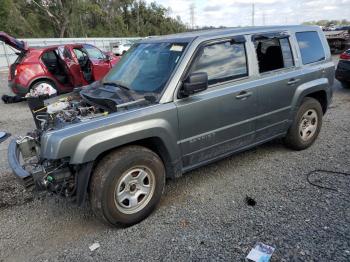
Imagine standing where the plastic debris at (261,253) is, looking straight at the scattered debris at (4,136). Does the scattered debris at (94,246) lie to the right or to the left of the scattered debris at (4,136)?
left

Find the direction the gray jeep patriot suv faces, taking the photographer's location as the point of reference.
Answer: facing the viewer and to the left of the viewer

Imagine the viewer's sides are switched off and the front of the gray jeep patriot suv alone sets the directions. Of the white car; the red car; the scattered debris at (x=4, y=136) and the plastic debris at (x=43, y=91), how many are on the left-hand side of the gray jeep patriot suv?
0

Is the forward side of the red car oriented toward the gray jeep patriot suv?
no

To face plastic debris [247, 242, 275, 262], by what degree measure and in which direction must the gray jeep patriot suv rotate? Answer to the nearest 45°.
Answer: approximately 90° to its left

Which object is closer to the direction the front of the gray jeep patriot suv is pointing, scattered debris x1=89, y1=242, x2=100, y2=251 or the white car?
the scattered debris

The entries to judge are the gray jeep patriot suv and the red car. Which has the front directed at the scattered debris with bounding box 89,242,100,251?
the gray jeep patriot suv

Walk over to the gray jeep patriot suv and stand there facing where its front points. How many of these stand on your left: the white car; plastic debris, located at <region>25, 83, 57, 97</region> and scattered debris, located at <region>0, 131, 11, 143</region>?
0

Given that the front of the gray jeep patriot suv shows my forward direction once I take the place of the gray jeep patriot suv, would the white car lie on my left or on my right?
on my right

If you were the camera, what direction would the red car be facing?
facing away from the viewer and to the right of the viewer

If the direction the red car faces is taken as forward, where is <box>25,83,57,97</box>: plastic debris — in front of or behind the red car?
behind
